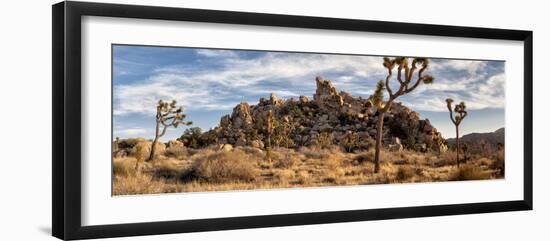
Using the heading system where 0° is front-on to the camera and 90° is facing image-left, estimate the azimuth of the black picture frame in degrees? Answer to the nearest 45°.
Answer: approximately 315°
